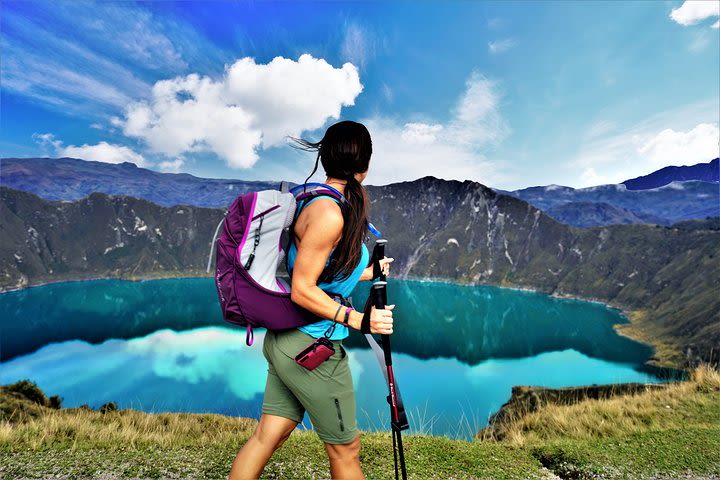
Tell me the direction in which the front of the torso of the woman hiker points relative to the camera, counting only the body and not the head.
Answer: to the viewer's right
